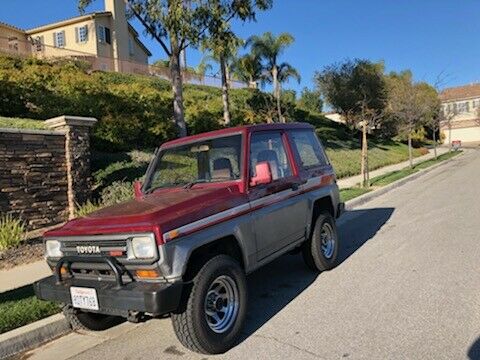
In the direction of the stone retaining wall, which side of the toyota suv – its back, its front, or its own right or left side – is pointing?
right

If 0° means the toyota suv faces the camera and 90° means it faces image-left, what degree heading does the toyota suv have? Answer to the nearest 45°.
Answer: approximately 45°

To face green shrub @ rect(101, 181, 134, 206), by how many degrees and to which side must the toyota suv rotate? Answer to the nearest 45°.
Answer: approximately 135° to its right

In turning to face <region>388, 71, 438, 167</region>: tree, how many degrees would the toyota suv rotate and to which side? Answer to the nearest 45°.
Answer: approximately 180°

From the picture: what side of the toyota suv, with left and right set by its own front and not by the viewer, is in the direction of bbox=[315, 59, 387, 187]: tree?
back

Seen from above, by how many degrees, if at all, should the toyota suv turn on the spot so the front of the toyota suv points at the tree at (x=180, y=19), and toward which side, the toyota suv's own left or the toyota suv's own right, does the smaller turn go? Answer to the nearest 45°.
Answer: approximately 135° to the toyota suv's own right

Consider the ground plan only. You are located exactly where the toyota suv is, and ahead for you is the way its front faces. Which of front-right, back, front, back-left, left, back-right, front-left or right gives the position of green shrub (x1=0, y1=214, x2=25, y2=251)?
right

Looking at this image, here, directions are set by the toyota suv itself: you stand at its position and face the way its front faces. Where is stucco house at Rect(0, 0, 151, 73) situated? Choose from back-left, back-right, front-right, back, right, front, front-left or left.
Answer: back-right

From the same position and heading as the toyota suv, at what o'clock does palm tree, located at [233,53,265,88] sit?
The palm tree is roughly at 5 o'clock from the toyota suv.

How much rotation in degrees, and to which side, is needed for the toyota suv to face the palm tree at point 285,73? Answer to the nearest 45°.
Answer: approximately 135° to its right

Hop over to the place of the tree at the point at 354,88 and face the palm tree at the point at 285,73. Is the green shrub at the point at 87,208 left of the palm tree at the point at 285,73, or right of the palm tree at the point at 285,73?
left
